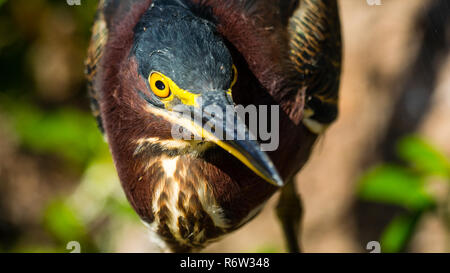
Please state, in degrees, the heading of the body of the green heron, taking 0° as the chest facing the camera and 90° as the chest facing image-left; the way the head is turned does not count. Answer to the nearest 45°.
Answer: approximately 0°
